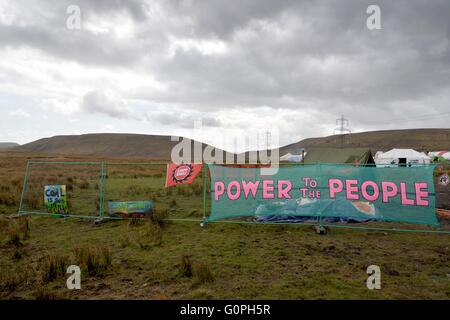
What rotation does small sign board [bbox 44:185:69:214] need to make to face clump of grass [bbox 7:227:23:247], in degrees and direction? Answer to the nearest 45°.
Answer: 0° — it already faces it

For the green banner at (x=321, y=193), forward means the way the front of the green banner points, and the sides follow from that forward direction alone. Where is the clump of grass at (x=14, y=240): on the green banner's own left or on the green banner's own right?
on the green banner's own right

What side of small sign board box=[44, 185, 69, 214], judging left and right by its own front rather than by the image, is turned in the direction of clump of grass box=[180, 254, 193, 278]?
front

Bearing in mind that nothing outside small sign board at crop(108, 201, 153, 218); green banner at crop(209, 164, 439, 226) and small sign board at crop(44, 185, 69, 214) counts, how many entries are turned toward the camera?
3

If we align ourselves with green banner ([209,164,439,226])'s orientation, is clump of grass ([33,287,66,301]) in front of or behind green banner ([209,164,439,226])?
in front

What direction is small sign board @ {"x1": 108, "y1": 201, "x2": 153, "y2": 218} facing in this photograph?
toward the camera

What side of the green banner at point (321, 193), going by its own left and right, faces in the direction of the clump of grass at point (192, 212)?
right

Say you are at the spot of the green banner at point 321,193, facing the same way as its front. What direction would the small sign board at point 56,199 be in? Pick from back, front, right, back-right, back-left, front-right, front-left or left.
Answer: right

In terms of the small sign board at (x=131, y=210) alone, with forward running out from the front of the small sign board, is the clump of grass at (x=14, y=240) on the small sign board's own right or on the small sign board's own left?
on the small sign board's own right

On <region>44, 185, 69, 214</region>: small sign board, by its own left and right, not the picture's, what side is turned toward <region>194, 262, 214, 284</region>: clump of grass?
front

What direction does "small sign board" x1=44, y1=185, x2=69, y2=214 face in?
toward the camera

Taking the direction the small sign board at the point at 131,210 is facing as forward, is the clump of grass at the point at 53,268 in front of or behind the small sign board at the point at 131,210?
in front

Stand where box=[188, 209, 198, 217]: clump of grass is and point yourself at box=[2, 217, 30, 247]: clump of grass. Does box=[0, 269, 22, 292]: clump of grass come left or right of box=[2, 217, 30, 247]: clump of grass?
left

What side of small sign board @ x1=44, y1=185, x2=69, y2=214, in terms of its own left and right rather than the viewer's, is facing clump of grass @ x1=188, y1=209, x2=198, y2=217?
left
